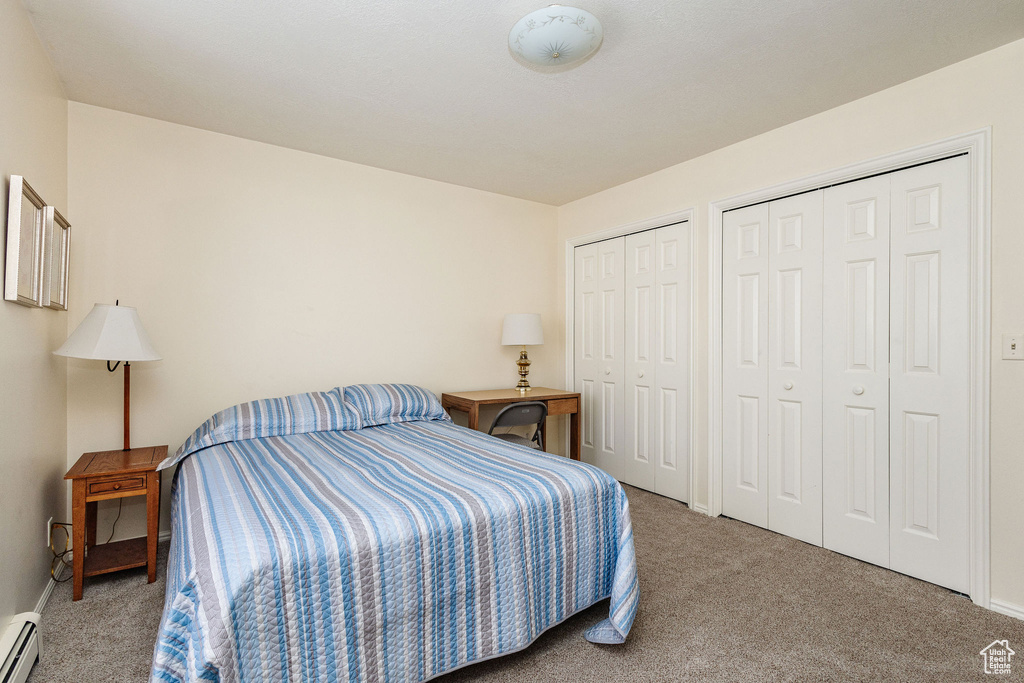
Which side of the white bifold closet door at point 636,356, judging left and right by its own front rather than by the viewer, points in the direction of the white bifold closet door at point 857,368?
left

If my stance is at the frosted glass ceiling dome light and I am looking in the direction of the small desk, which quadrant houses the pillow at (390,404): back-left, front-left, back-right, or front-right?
front-left

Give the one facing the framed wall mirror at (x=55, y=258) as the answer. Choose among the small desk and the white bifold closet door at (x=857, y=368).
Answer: the white bifold closet door

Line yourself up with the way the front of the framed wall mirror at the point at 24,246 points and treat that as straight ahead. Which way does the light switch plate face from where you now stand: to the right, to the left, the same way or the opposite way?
the opposite way

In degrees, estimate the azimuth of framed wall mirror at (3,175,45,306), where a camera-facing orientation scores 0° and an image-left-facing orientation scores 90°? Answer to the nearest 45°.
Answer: approximately 270°

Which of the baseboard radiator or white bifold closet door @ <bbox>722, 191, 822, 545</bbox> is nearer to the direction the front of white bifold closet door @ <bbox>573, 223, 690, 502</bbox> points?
the baseboard radiator

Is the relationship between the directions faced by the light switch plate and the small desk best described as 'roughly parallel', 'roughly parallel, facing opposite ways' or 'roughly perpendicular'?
roughly perpendicular

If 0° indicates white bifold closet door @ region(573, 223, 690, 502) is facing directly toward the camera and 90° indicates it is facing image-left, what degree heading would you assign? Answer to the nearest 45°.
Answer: approximately 45°

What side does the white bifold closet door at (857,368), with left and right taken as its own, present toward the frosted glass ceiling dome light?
front

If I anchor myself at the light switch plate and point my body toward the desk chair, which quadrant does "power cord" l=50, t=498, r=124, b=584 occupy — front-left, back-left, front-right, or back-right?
front-left

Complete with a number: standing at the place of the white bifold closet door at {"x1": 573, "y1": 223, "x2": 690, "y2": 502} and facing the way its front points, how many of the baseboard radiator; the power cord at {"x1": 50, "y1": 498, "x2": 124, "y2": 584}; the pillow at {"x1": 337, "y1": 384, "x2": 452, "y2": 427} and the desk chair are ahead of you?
4

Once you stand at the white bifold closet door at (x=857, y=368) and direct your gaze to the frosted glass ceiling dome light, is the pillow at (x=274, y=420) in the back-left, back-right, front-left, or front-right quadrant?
front-right

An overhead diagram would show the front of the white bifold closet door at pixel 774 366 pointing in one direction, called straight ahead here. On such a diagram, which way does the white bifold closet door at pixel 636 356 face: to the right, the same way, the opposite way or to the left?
the same way

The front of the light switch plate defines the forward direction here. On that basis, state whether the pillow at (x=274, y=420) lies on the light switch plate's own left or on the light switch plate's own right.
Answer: on the light switch plate's own right

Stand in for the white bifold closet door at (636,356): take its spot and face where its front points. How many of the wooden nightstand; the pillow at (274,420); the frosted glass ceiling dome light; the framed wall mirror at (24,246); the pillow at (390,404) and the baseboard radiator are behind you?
0

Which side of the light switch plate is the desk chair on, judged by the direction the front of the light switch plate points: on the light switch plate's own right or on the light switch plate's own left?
on the light switch plate's own right

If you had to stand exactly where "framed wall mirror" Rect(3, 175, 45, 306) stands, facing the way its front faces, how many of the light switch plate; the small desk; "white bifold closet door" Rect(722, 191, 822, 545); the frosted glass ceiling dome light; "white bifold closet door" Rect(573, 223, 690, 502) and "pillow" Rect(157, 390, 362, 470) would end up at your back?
0

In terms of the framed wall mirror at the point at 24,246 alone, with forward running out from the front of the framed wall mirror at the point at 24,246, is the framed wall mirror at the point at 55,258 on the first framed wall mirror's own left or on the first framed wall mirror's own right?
on the first framed wall mirror's own left

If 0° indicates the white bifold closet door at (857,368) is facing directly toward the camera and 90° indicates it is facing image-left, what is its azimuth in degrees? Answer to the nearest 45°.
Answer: approximately 45°
